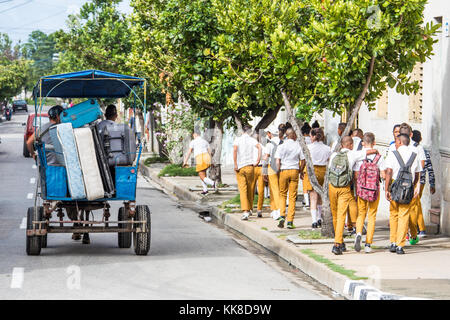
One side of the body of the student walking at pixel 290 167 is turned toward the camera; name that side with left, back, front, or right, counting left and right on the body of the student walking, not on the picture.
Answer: back

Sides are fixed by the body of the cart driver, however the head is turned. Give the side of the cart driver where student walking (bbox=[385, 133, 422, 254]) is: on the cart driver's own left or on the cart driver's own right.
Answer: on the cart driver's own right

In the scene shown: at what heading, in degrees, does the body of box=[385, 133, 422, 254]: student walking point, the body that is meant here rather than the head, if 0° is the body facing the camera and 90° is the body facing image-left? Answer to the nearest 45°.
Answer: approximately 180°

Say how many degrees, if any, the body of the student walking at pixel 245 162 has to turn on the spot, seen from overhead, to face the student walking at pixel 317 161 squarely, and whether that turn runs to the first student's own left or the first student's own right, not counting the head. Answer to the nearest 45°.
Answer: approximately 135° to the first student's own right

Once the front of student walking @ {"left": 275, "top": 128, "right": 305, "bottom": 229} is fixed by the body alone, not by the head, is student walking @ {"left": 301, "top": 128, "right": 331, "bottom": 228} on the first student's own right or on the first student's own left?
on the first student's own right

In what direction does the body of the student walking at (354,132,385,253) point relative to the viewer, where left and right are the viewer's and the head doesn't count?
facing away from the viewer

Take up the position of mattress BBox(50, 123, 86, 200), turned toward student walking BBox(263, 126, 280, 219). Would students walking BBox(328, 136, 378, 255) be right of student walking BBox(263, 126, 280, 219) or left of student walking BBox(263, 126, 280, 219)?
right
